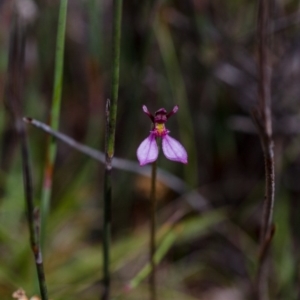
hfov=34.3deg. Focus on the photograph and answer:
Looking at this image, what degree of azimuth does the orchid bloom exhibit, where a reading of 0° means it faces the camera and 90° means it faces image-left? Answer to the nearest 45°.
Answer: approximately 0°
